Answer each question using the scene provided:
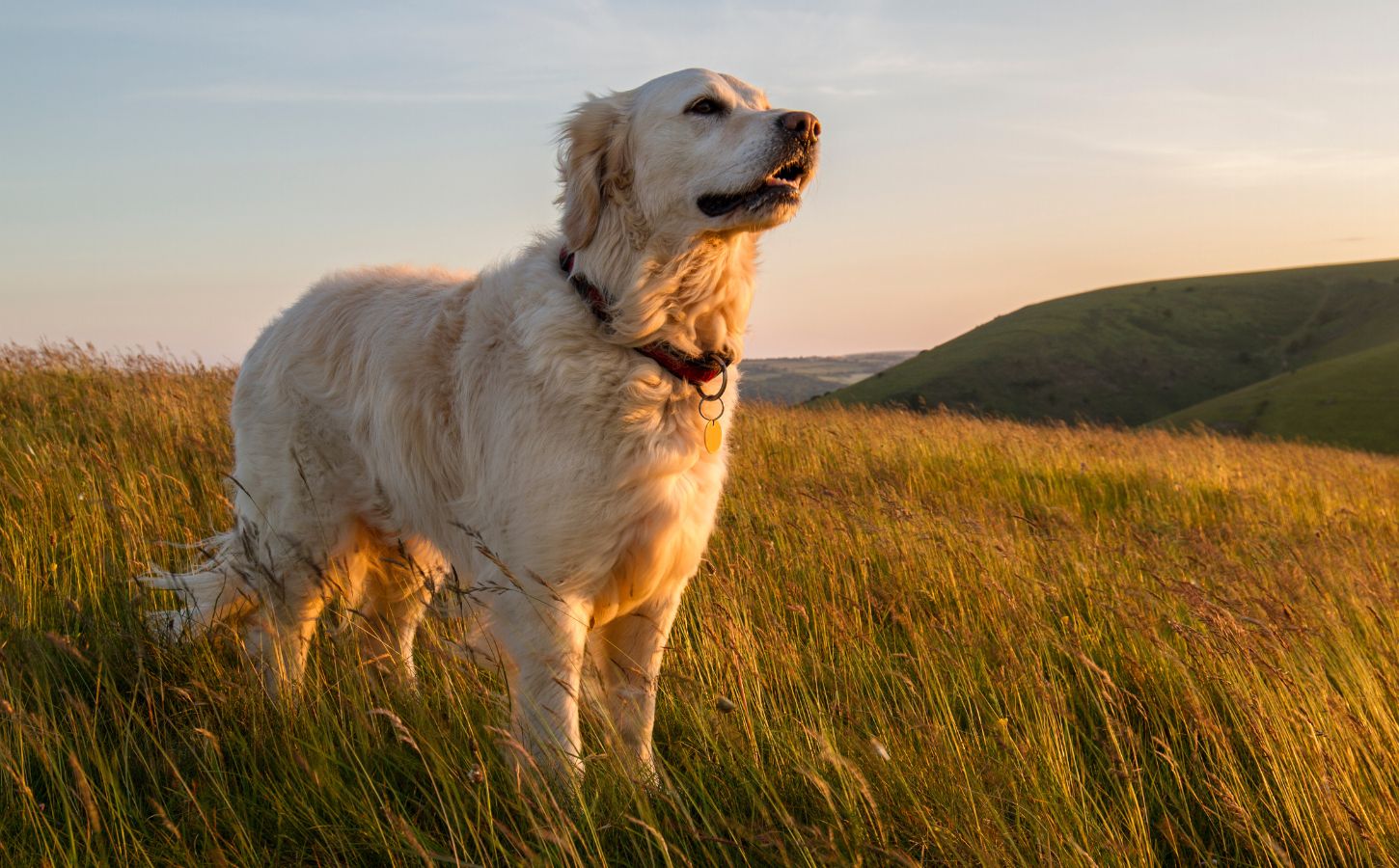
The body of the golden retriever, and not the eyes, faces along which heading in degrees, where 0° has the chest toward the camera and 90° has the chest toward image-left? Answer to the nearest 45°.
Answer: approximately 315°
